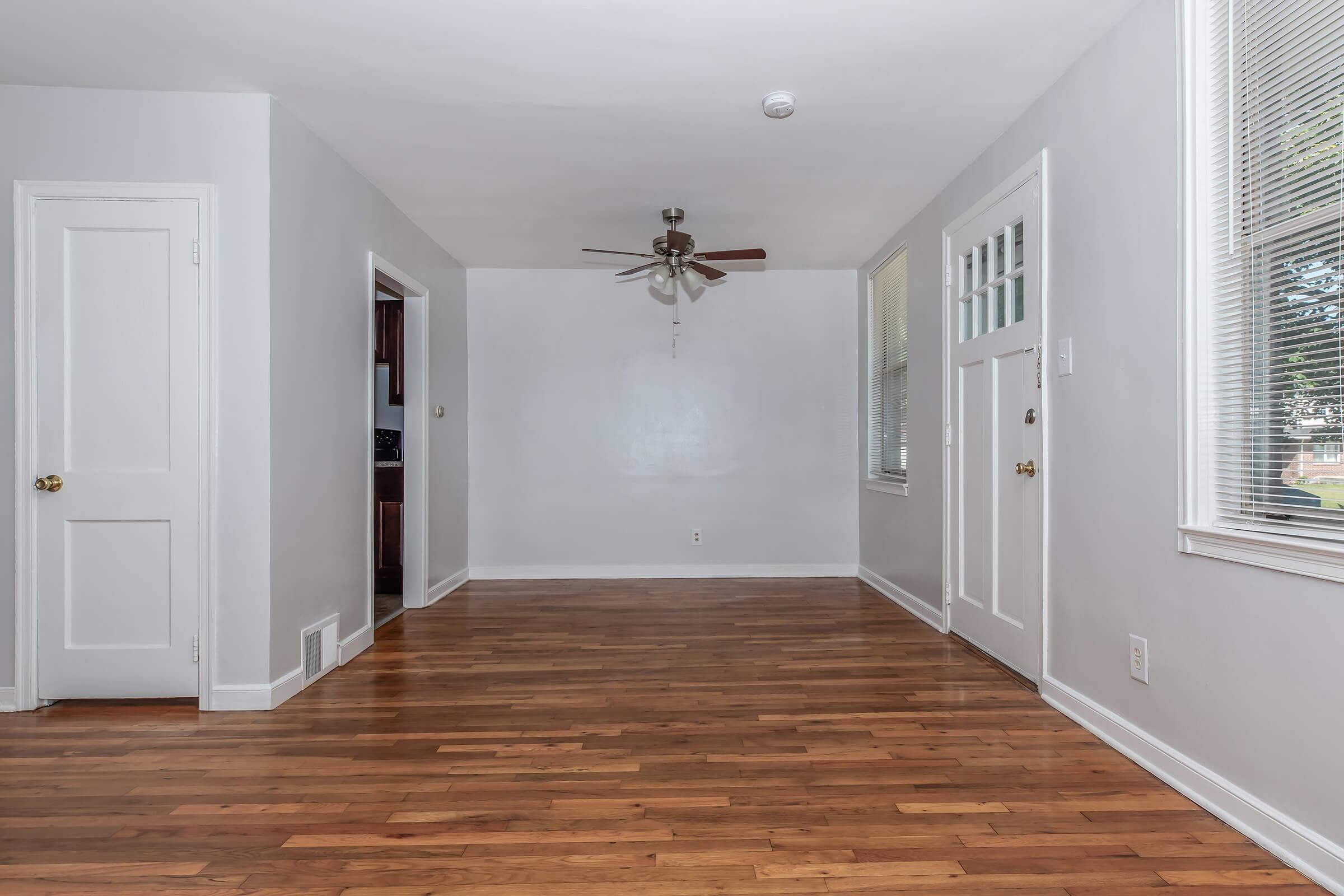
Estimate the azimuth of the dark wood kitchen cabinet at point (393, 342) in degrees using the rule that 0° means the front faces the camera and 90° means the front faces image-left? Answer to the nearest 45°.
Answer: approximately 0°

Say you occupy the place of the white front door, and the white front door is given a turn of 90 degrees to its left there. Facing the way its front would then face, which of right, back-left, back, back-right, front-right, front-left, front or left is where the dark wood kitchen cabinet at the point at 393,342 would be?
back-right

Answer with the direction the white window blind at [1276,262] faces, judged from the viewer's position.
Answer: facing the viewer and to the left of the viewer

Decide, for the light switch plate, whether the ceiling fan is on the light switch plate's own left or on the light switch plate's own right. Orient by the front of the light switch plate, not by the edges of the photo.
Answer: on the light switch plate's own right

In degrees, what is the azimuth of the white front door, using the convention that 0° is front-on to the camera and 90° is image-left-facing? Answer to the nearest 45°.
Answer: approximately 45°

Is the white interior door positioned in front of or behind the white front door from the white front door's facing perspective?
in front

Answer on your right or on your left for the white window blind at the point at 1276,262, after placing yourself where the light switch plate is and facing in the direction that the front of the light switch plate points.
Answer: on your left

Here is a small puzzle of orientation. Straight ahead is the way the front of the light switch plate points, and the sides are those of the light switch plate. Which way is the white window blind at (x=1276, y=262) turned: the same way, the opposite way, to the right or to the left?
the same way

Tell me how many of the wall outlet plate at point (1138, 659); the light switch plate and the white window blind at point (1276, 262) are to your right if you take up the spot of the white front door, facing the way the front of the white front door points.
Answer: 0

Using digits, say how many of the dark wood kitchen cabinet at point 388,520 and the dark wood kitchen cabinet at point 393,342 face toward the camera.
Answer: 2

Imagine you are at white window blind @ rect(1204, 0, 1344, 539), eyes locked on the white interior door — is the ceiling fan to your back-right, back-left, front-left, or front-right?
front-right

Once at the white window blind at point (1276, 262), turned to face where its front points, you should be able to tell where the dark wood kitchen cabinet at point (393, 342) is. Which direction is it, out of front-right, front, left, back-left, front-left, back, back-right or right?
front-right

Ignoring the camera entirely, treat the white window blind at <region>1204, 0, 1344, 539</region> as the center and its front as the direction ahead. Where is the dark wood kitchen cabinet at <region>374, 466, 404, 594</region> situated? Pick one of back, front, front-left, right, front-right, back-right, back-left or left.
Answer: front-right

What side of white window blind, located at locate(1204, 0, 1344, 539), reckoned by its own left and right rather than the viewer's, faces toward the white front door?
right

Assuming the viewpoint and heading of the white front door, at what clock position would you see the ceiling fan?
The ceiling fan is roughly at 2 o'clock from the white front door.
